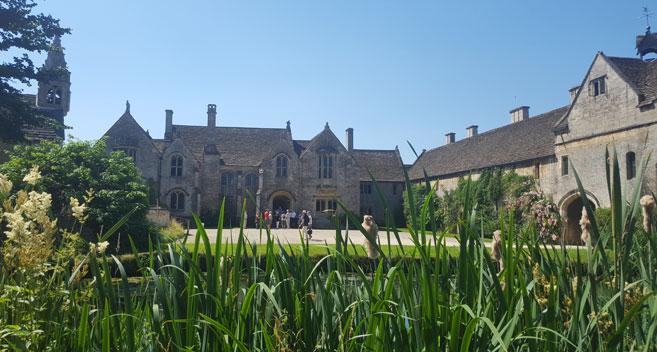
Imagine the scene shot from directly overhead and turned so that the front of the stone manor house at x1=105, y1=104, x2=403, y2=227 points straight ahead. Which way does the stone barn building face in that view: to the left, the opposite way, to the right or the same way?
to the right

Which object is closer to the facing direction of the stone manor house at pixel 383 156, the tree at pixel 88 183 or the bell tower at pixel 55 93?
the tree

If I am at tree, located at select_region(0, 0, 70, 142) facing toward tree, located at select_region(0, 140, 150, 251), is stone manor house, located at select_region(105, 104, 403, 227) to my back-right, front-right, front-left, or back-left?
back-left

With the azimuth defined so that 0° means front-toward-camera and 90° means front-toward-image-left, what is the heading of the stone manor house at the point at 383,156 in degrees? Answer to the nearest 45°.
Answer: approximately 0°

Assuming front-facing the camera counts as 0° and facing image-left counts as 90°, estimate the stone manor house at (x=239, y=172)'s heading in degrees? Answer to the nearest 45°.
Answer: approximately 0°

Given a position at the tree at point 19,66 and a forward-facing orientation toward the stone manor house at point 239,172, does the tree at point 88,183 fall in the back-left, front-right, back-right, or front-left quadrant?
back-right

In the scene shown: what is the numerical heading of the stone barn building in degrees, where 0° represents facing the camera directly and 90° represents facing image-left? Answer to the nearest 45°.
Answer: approximately 45°

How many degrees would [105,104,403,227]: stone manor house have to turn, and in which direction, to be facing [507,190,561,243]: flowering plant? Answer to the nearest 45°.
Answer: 0° — it already faces it
